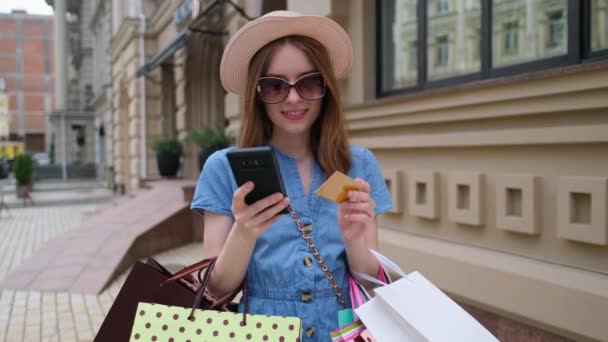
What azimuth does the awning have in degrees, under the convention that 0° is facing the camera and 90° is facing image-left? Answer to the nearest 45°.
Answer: approximately 90°

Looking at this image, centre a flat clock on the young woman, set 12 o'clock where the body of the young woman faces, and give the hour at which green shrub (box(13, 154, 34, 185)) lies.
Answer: The green shrub is roughly at 5 o'clock from the young woman.

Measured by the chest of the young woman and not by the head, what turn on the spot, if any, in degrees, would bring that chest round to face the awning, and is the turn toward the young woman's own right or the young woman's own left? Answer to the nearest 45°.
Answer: approximately 180°

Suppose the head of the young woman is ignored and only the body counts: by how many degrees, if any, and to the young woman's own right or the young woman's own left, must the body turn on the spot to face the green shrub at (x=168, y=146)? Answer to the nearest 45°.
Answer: approximately 180°

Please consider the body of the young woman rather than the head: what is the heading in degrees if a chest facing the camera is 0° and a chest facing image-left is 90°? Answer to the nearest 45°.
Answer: approximately 0°

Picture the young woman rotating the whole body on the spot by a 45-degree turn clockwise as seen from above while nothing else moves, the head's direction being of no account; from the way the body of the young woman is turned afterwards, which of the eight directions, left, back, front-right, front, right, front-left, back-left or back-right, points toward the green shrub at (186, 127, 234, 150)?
back-right

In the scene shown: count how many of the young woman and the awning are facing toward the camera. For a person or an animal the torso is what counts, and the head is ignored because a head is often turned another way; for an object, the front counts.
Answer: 1

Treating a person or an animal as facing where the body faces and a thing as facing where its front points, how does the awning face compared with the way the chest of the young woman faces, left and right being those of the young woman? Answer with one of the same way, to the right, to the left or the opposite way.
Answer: to the right
